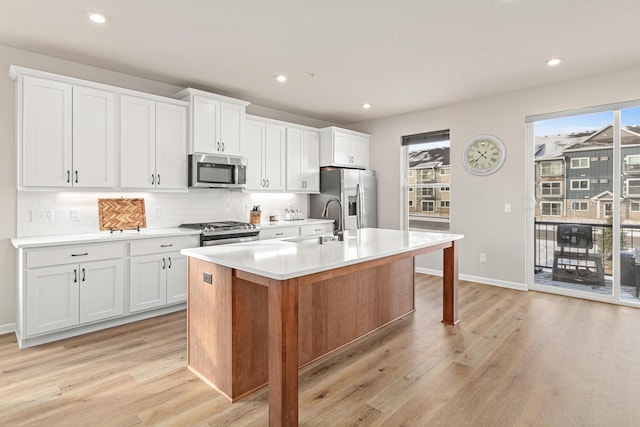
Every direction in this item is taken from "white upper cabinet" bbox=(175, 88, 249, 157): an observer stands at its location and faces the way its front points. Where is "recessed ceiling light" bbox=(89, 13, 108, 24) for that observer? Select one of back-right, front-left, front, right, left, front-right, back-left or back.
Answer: right

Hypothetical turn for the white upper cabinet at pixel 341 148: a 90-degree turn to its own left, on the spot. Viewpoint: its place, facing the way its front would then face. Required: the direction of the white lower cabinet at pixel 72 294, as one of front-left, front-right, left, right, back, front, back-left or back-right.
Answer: back

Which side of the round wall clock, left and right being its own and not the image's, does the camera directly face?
front

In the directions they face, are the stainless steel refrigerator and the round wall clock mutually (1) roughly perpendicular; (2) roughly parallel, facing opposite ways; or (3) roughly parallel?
roughly perpendicular

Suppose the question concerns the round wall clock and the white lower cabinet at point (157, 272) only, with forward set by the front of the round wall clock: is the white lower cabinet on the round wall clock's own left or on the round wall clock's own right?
on the round wall clock's own right

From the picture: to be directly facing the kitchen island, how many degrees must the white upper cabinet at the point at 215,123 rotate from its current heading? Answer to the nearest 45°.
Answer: approximately 45° to its right

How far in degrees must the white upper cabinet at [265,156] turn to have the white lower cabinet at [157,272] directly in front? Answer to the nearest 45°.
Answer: approximately 90° to its right

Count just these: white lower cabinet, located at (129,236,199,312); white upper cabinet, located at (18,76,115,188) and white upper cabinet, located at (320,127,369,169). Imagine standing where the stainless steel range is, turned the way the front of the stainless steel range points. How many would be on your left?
1

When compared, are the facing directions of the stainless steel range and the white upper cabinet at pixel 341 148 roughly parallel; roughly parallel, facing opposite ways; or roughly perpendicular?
roughly parallel

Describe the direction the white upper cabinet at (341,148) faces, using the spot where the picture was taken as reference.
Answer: facing the viewer and to the right of the viewer

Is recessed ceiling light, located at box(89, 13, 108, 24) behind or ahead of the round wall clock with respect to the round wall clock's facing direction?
ahead

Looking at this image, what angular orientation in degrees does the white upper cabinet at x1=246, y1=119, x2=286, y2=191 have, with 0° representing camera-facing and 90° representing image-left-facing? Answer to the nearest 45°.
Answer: approximately 315°

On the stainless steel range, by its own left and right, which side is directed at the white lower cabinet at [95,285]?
right

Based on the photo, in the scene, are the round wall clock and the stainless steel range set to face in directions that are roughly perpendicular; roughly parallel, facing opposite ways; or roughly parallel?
roughly perpendicular

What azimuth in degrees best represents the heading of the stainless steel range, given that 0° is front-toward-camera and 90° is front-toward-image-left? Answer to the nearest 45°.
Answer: approximately 315°

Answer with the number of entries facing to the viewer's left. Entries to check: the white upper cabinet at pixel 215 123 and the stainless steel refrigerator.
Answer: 0
